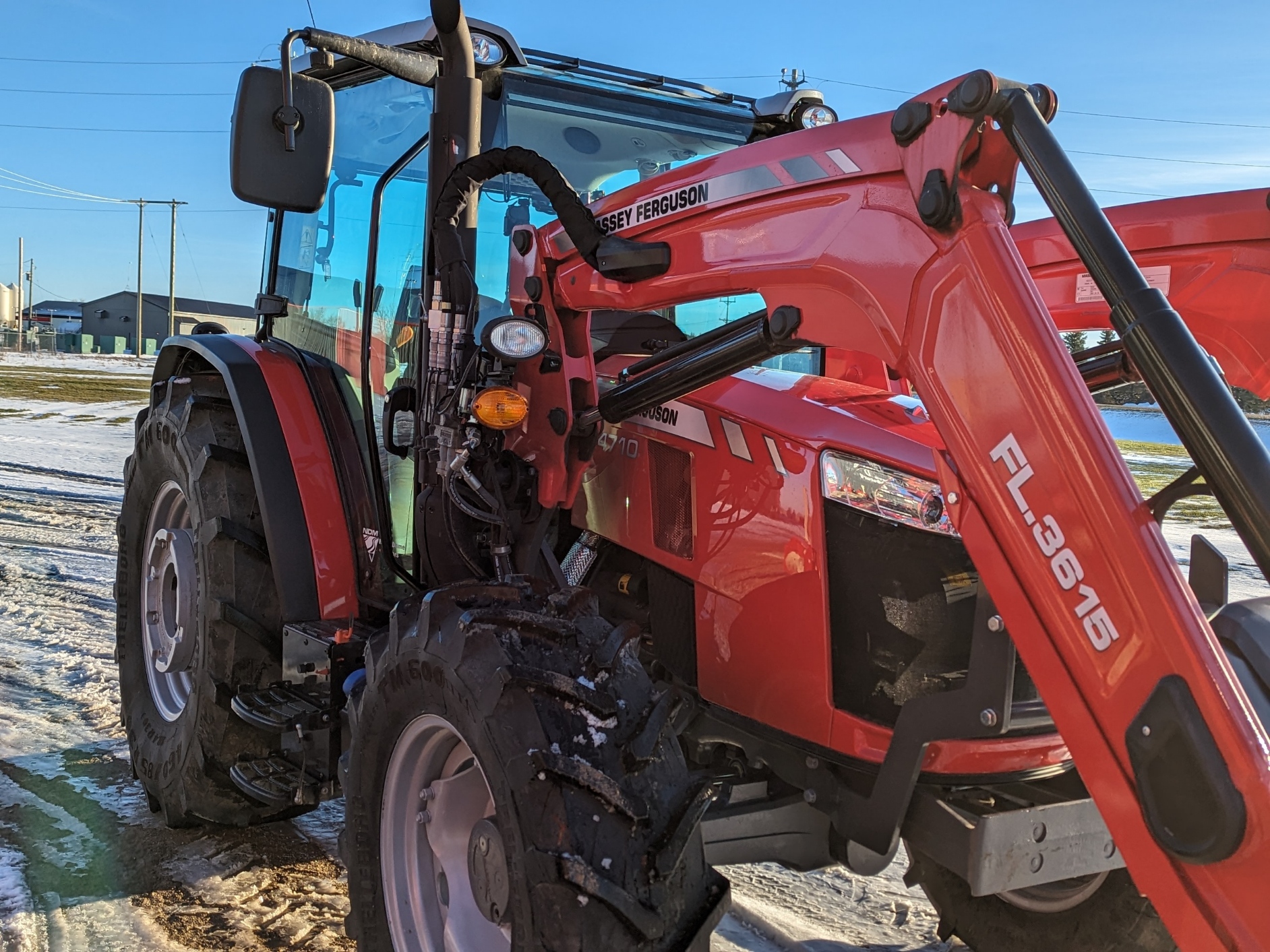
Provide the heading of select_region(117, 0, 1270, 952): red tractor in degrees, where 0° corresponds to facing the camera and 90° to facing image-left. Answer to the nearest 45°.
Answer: approximately 315°
